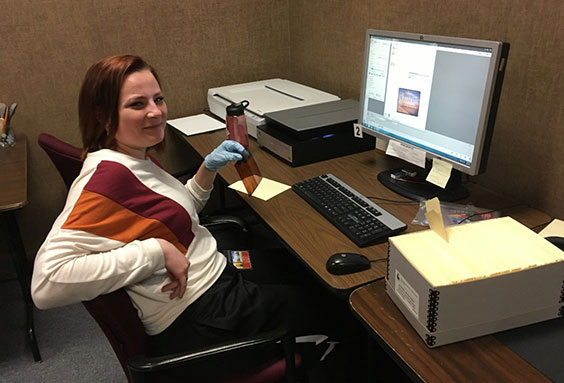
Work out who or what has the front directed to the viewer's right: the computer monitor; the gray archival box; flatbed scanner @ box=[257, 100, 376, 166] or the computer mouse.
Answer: the computer mouse

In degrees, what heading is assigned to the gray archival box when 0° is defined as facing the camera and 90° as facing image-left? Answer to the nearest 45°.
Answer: approximately 45°

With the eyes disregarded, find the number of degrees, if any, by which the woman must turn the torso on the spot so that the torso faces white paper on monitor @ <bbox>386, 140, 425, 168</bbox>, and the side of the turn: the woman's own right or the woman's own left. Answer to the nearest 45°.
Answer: approximately 45° to the woman's own left

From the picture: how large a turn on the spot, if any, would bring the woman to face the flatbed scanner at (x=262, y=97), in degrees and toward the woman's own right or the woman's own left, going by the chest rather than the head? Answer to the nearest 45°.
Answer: approximately 90° to the woman's own left

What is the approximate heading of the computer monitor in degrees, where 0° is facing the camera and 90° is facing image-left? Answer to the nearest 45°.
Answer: approximately 45°

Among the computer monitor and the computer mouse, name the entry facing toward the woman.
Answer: the computer monitor

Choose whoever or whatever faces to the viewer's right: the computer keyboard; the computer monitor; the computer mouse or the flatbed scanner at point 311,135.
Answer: the computer mouse
